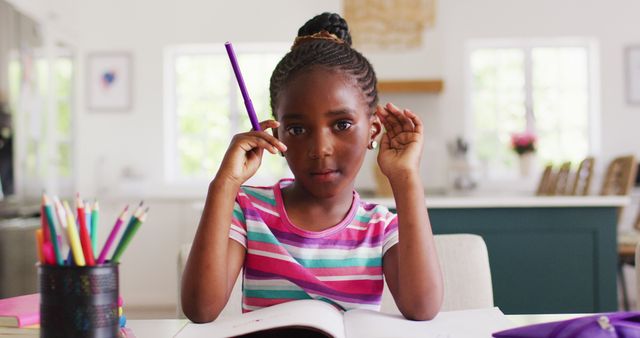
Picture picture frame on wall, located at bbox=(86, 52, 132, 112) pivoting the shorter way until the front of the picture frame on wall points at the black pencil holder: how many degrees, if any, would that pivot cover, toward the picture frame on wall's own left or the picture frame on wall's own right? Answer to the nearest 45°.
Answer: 0° — it already faces it

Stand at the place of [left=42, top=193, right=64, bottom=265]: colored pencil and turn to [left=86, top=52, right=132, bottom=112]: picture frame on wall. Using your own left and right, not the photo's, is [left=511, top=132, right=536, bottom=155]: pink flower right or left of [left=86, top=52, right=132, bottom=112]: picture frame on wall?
right

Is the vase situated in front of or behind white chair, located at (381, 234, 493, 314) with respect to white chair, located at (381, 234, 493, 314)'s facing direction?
behind

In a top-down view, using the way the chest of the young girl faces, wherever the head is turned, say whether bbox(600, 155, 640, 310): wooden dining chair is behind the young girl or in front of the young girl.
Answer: behind

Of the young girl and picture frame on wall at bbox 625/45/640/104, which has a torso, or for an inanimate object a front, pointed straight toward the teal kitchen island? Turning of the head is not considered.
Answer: the picture frame on wall
